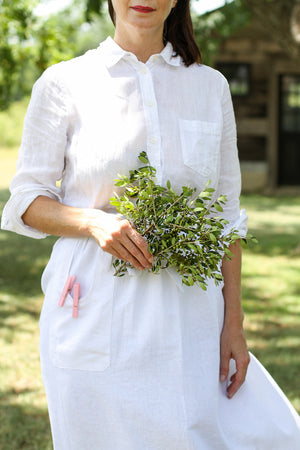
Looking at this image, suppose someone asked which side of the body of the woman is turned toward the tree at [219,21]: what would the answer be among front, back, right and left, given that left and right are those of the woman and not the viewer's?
back

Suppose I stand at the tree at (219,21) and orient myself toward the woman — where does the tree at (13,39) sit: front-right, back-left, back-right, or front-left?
front-right

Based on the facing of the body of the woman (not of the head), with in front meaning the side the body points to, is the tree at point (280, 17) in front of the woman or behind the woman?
behind

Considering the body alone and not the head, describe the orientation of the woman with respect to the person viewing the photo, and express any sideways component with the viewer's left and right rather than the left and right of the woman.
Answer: facing the viewer

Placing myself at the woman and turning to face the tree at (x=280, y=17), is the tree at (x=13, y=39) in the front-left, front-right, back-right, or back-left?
front-left

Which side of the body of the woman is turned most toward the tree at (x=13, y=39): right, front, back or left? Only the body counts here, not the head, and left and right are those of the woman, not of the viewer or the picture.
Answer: back
